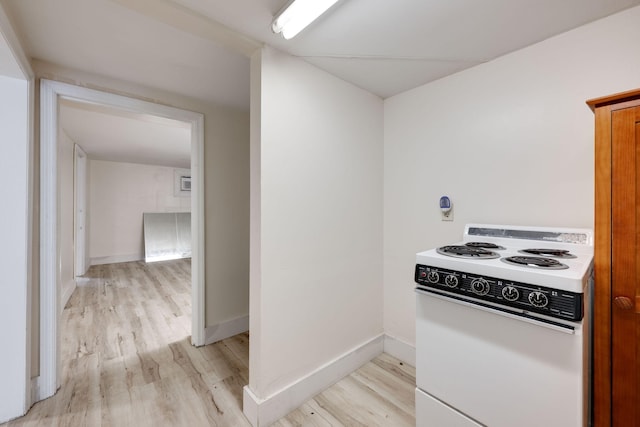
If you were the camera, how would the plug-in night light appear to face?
facing the viewer and to the left of the viewer

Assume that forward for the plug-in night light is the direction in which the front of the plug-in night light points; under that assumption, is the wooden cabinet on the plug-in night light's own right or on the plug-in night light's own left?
on the plug-in night light's own left

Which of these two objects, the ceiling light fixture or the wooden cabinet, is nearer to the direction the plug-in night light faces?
the ceiling light fixture

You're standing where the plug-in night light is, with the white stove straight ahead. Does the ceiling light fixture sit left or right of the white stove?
right

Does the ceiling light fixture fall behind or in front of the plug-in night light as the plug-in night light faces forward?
in front

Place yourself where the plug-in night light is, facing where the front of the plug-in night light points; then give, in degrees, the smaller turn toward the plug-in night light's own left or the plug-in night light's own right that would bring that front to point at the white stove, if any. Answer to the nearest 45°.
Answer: approximately 45° to the plug-in night light's own left
